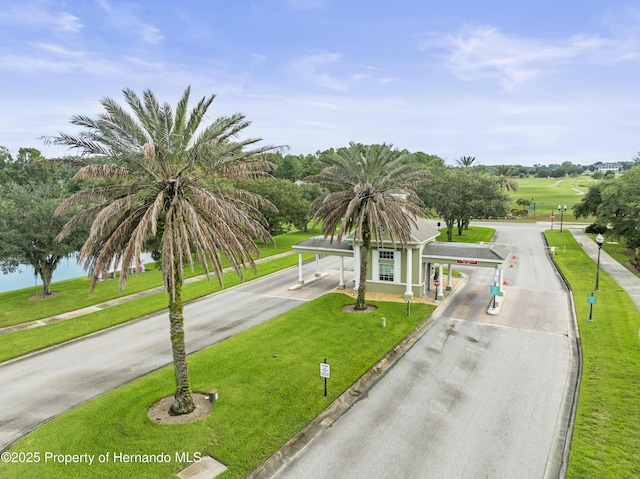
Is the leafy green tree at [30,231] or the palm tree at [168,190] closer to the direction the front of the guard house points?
the palm tree

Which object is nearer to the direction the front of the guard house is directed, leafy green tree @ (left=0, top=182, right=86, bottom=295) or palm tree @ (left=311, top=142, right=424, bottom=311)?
the palm tree

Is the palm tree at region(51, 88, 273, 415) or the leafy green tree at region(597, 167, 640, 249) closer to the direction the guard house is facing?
the palm tree

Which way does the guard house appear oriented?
toward the camera

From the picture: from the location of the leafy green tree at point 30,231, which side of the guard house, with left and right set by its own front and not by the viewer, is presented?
right

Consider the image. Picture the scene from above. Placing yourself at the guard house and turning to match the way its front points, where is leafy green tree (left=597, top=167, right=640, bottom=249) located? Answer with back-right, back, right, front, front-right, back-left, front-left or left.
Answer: back-left

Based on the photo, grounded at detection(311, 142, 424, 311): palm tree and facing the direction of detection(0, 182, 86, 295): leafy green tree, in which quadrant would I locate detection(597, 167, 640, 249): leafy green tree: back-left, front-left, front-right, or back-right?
back-right

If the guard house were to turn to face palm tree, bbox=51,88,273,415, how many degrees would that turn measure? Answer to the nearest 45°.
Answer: approximately 45° to its right

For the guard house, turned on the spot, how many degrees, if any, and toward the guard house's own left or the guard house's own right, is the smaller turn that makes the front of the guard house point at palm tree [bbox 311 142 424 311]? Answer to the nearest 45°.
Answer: approximately 45° to the guard house's own right
